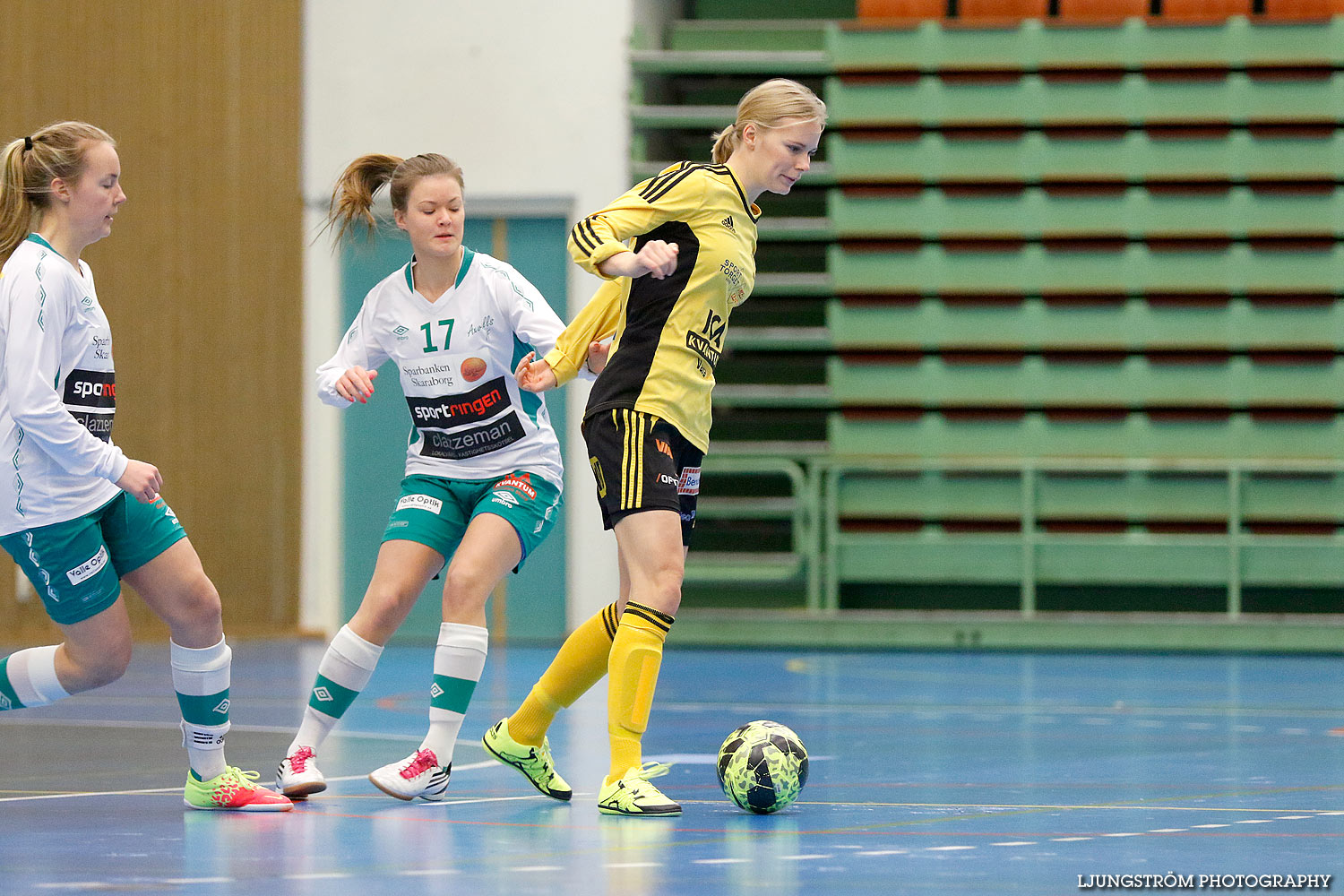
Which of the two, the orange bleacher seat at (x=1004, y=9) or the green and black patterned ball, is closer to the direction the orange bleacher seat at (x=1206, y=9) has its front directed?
the green and black patterned ball

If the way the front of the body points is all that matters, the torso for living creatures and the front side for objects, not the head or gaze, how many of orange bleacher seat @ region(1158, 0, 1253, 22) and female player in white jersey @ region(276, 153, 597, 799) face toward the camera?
2

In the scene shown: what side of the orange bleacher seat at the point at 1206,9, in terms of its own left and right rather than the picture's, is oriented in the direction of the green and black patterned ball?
front

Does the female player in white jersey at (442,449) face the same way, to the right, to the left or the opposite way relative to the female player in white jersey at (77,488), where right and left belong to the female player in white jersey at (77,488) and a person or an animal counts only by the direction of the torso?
to the right

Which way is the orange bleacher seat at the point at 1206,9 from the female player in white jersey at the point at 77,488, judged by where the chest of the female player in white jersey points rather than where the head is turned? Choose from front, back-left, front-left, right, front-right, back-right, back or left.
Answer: front-left

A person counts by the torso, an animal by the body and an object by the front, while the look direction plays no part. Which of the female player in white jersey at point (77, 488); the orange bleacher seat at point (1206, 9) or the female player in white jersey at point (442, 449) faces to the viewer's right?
the female player in white jersey at point (77, 488)

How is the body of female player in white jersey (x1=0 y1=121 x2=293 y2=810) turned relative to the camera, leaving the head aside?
to the viewer's right

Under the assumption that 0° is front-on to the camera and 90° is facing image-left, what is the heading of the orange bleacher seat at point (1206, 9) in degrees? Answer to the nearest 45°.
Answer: approximately 0°

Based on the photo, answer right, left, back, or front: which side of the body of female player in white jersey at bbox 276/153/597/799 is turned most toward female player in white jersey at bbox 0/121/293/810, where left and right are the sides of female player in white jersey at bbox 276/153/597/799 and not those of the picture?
right

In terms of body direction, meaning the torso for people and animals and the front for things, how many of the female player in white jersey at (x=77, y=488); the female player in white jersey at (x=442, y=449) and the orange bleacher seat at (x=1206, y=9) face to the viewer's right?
1

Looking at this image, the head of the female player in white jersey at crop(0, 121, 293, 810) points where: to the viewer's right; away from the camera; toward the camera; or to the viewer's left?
to the viewer's right

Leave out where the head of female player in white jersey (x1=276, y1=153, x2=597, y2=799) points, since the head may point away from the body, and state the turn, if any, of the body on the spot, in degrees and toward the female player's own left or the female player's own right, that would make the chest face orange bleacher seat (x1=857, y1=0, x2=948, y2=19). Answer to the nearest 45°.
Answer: approximately 135° to the female player's own left

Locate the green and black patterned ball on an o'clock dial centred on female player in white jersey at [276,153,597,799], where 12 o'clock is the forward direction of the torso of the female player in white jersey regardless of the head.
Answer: The green and black patterned ball is roughly at 10 o'clock from the female player in white jersey.

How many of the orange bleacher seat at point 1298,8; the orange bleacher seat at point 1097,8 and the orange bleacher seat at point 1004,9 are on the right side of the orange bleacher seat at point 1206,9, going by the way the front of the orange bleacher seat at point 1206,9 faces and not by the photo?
2

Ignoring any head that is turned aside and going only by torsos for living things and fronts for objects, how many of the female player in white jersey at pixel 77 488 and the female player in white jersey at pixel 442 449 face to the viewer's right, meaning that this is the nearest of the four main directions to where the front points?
1
